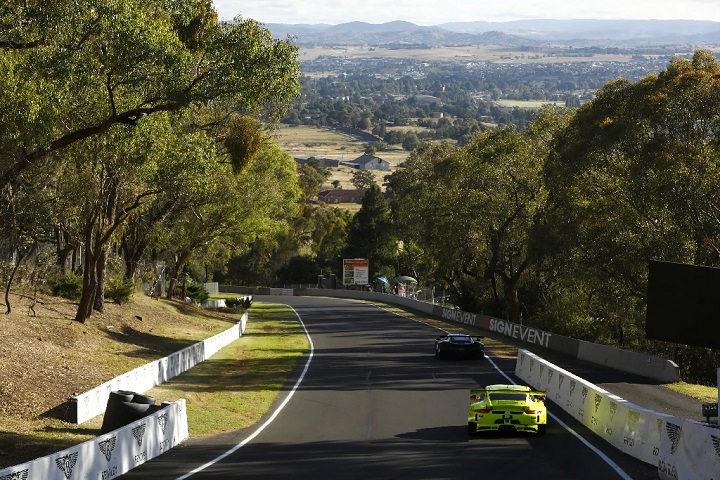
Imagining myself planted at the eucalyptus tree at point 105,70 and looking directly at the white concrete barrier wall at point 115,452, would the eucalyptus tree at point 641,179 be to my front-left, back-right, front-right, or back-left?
back-left

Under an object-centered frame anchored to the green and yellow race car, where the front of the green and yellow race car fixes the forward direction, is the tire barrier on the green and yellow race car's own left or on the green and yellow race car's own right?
on the green and yellow race car's own left

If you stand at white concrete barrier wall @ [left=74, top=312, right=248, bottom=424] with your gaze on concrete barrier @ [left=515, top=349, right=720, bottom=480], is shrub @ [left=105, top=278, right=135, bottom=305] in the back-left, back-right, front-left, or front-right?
back-left

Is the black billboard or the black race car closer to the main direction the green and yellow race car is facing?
the black race car

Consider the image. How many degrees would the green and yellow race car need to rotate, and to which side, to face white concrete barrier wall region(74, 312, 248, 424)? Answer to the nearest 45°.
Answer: approximately 45° to its left

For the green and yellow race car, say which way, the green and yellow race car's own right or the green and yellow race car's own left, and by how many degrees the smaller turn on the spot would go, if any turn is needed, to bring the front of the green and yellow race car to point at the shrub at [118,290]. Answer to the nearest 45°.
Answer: approximately 45° to the green and yellow race car's own left

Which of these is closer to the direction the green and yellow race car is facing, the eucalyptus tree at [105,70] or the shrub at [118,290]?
the shrub

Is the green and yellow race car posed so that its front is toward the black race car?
yes

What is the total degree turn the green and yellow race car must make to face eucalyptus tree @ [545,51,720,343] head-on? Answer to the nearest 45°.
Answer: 0° — it already faces it

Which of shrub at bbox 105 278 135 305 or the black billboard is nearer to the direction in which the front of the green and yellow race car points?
the shrub

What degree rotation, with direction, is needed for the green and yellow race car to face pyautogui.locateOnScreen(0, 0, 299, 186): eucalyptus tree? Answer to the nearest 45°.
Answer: approximately 90° to its left

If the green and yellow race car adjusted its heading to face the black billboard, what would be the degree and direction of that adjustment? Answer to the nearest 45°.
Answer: approximately 45° to its right

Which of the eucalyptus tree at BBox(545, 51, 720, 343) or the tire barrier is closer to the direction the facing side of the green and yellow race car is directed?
the eucalyptus tree

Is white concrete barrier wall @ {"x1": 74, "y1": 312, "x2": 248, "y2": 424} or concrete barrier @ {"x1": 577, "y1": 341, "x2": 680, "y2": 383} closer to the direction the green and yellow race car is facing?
the concrete barrier

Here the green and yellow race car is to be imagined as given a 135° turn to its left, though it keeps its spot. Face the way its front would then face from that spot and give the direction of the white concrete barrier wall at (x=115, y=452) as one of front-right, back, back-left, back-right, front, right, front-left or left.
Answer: front

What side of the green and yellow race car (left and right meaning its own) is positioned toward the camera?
back
